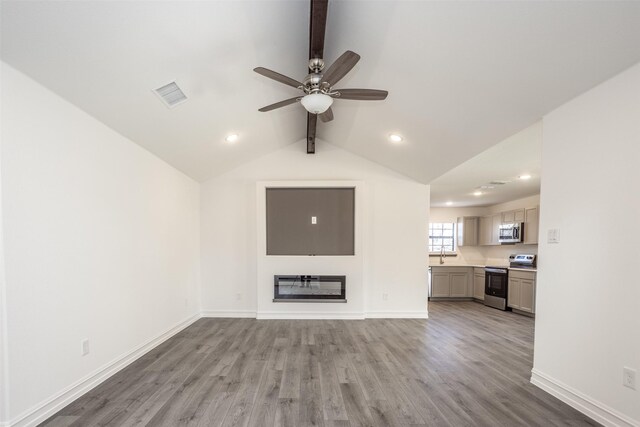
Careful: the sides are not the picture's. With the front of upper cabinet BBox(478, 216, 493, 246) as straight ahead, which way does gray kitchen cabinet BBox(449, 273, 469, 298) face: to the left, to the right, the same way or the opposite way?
the same way

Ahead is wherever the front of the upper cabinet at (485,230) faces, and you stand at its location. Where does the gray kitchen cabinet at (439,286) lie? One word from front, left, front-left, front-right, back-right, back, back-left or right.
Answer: front-right

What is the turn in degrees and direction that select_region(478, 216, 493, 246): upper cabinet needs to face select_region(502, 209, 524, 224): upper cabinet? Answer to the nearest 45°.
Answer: approximately 45° to its left

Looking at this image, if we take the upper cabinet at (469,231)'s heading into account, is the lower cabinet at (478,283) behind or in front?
in front

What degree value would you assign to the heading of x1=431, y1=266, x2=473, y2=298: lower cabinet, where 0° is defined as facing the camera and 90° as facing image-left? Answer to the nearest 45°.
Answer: approximately 0°

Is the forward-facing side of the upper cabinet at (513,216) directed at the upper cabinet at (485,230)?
no

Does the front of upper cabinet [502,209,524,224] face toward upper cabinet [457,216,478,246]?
no

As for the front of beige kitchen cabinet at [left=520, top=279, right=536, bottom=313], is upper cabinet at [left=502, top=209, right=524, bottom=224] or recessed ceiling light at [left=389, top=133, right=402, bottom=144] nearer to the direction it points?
the recessed ceiling light

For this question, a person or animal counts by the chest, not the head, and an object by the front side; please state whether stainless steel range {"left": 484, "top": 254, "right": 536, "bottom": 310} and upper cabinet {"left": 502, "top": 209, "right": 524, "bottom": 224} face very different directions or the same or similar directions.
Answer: same or similar directions

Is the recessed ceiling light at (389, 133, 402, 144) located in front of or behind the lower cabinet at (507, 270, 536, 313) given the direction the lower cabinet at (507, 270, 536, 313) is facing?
in front

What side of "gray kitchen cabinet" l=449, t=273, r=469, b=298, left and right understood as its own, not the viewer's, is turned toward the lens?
front

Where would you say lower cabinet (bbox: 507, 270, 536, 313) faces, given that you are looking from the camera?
facing the viewer and to the left of the viewer

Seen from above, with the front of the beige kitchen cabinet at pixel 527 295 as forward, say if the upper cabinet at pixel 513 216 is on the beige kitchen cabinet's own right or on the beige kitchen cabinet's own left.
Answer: on the beige kitchen cabinet's own right

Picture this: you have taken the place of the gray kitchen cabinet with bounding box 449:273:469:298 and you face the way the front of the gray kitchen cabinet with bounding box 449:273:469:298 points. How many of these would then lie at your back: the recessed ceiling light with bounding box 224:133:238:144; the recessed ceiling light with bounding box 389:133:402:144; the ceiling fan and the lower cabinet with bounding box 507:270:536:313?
0

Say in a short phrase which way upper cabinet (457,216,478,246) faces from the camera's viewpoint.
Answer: facing the viewer

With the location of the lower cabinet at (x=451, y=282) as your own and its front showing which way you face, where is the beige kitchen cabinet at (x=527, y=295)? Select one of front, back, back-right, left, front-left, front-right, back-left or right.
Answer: front-left
